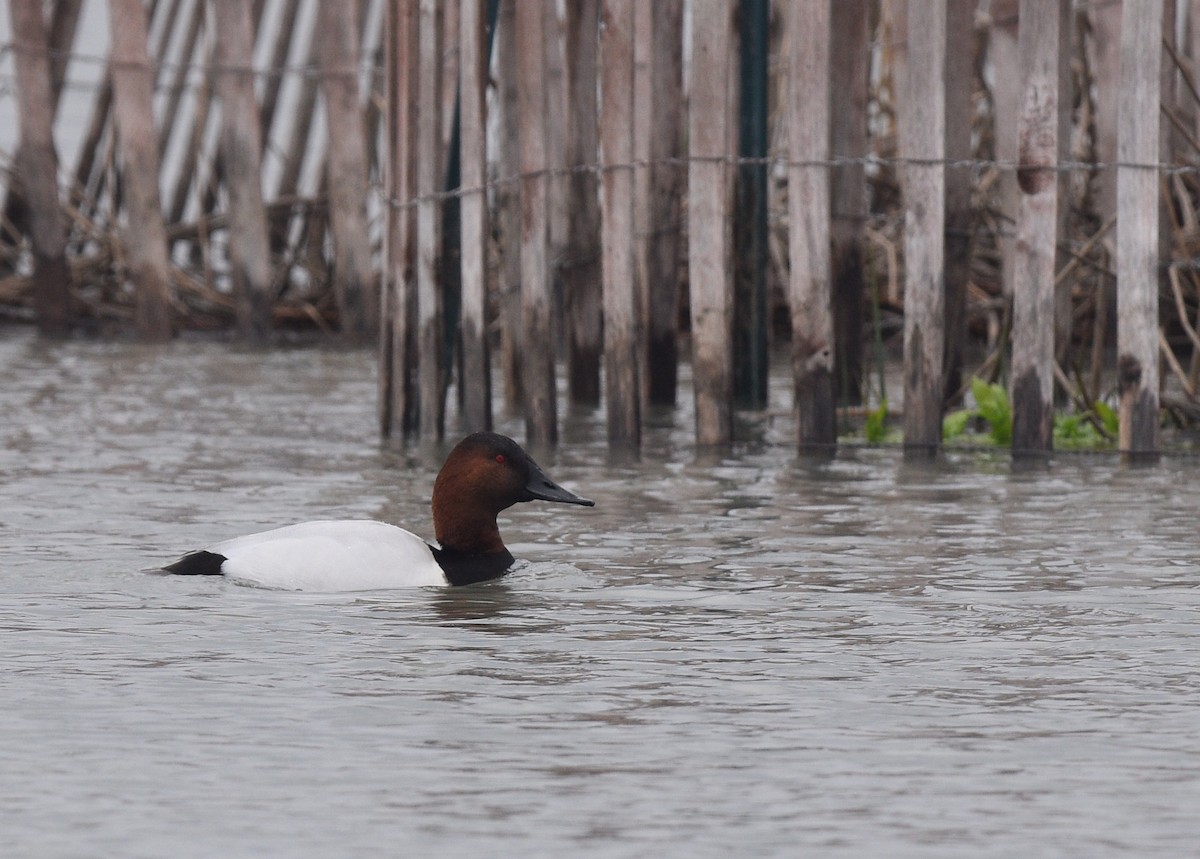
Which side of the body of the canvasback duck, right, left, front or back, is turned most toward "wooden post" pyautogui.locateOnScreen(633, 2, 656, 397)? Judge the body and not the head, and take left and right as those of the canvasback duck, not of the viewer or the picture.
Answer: left

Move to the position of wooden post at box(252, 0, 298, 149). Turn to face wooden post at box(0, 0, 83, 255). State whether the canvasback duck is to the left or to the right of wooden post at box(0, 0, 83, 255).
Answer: left

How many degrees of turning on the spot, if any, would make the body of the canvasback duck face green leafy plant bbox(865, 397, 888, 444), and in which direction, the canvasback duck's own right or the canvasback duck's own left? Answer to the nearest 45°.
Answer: approximately 45° to the canvasback duck's own left

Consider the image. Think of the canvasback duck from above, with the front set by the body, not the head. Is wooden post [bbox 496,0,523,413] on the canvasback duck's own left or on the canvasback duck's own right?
on the canvasback duck's own left

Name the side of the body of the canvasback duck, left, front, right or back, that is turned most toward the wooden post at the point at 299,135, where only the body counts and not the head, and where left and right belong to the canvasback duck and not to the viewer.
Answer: left

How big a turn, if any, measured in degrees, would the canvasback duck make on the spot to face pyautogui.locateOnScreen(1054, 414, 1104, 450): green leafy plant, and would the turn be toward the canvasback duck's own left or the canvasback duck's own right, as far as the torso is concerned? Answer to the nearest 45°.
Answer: approximately 45° to the canvasback duck's own left

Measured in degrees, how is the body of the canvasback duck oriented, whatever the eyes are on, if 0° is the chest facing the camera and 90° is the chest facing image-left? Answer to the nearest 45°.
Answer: approximately 270°

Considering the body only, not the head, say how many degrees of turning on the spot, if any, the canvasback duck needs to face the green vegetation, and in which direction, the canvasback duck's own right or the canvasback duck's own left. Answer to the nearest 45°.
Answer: approximately 45° to the canvasback duck's own left
